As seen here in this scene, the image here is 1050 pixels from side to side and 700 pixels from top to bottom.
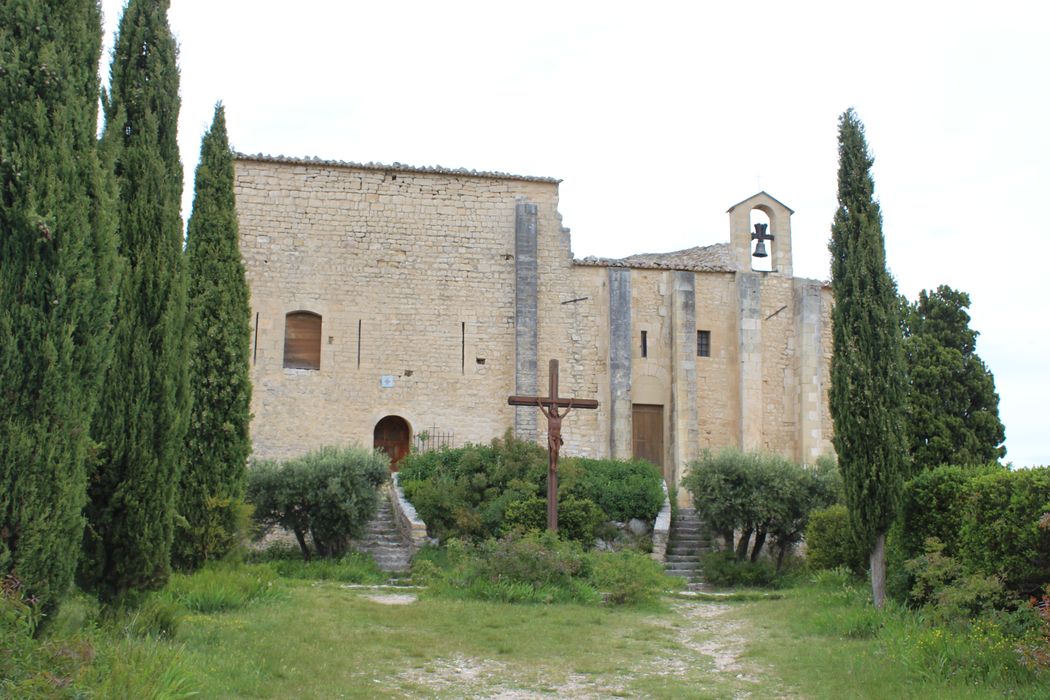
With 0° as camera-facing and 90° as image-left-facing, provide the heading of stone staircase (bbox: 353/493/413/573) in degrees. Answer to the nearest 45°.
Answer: approximately 0°

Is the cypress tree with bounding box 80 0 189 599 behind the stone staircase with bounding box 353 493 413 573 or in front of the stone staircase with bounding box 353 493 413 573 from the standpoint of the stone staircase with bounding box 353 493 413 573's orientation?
in front

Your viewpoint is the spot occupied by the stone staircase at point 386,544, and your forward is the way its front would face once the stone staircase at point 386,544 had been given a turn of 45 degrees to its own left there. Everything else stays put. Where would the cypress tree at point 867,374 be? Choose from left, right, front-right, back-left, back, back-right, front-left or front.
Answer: front

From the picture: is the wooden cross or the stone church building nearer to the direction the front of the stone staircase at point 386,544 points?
the wooden cross

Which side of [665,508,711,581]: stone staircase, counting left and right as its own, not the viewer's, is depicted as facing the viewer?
front

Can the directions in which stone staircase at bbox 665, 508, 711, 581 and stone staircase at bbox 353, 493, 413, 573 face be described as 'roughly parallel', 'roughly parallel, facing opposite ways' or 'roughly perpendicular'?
roughly parallel

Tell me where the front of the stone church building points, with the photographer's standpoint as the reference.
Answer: facing the viewer

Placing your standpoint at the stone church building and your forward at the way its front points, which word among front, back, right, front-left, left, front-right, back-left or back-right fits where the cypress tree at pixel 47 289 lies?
front

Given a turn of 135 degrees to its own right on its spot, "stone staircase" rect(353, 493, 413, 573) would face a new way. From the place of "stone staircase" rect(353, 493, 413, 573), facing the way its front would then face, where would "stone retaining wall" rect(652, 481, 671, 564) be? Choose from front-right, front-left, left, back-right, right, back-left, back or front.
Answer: back-right

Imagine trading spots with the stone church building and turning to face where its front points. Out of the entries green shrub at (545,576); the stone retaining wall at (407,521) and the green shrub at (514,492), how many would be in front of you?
3

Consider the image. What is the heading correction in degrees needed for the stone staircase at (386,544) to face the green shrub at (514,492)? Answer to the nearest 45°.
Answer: approximately 90° to its left

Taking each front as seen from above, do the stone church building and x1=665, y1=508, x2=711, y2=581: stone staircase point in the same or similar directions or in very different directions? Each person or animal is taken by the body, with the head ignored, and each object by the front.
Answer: same or similar directions

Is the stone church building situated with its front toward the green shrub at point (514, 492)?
yes

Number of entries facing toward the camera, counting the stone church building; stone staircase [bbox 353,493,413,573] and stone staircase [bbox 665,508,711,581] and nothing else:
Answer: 3

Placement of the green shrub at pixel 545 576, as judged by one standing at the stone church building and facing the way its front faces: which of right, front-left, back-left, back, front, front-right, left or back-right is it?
front

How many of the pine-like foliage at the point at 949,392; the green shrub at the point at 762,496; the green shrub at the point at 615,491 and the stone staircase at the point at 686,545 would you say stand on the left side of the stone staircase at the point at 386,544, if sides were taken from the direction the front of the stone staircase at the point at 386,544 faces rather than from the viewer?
4

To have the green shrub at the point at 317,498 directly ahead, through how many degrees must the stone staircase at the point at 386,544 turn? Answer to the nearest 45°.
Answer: approximately 45° to its right
